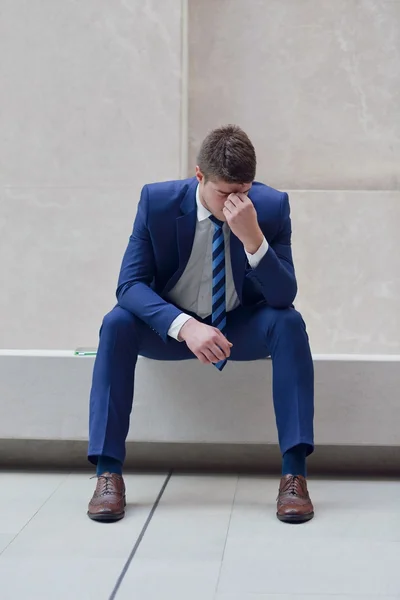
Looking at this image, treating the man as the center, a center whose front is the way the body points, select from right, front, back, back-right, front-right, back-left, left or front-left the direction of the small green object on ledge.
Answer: back-right

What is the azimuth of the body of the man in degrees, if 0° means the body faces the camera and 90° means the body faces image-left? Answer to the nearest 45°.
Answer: approximately 0°
